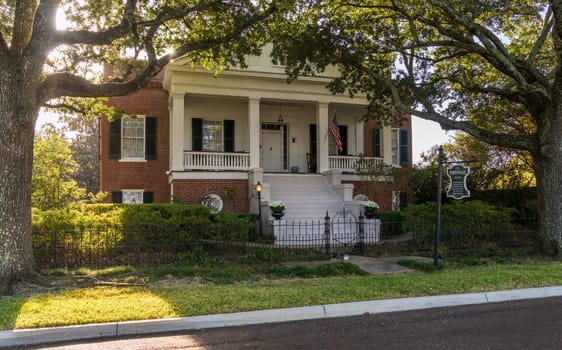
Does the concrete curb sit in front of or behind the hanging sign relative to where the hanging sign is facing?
in front

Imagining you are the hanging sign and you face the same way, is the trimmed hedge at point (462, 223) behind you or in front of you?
behind

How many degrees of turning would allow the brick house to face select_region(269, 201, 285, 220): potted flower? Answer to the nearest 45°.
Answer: approximately 45° to its right

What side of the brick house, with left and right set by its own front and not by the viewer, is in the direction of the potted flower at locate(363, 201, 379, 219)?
front

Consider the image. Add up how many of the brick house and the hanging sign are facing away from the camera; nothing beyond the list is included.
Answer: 0

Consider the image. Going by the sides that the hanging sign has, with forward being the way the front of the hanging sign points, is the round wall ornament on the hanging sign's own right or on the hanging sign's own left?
on the hanging sign's own right

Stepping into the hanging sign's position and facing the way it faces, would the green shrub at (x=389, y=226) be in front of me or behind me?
behind

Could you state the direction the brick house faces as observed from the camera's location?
facing the viewer and to the right of the viewer

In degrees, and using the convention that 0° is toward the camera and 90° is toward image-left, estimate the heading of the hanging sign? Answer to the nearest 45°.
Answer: approximately 0°

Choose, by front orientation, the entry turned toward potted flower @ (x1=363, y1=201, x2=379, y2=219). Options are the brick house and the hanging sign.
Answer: the brick house

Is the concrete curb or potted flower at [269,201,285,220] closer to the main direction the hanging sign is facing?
the concrete curb
